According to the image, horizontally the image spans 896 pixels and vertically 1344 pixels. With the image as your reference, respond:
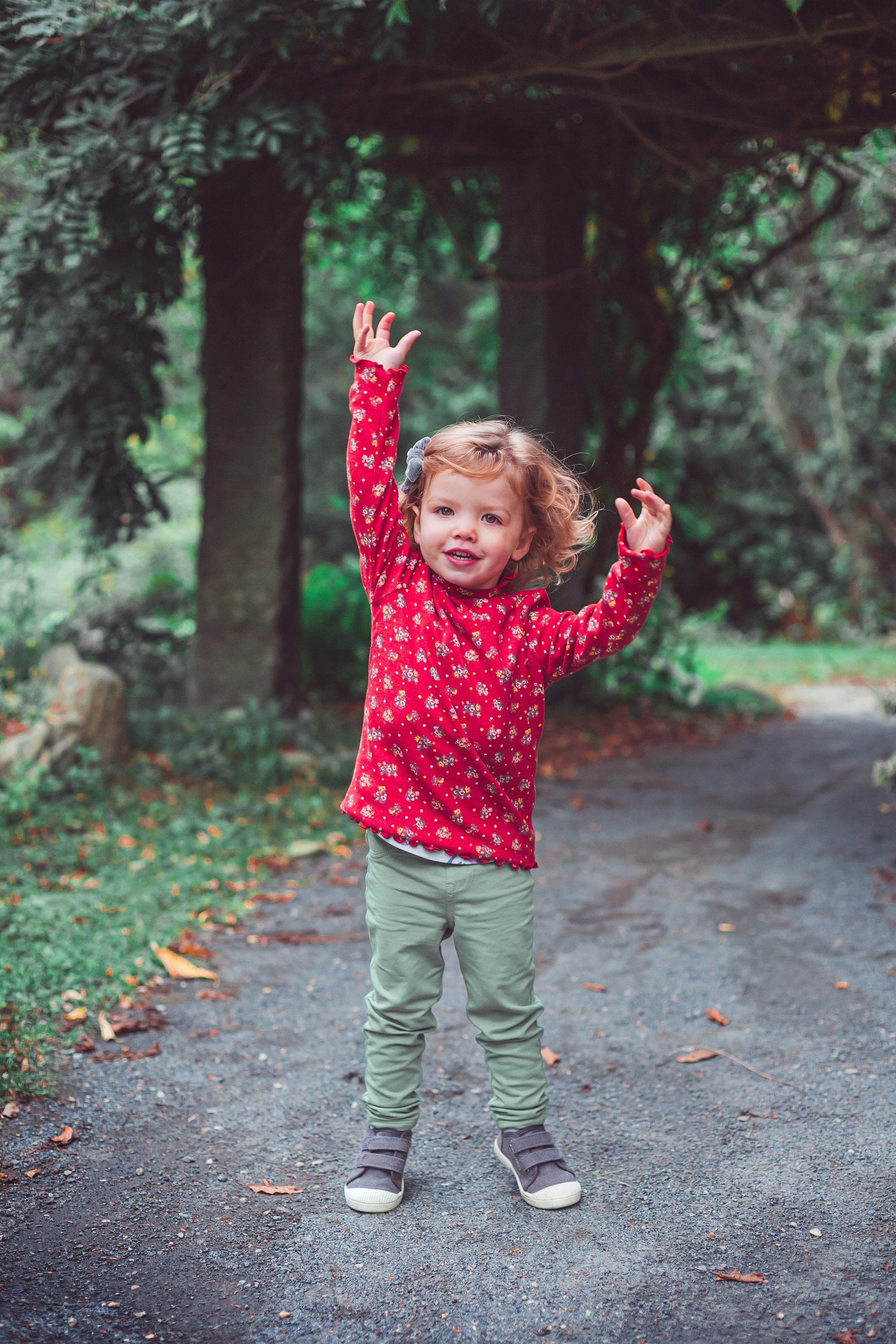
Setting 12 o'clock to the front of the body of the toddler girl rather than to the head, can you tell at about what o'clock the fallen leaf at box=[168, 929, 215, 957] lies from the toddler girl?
The fallen leaf is roughly at 5 o'clock from the toddler girl.

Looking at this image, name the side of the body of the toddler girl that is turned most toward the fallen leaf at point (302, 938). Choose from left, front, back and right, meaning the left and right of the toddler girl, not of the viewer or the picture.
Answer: back

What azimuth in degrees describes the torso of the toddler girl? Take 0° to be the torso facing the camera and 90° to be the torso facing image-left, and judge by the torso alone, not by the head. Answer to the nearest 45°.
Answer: approximately 0°

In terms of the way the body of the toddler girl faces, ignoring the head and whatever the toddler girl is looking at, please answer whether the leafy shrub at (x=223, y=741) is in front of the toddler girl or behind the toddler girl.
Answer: behind

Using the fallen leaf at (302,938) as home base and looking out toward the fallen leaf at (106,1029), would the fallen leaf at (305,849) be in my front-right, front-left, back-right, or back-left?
back-right

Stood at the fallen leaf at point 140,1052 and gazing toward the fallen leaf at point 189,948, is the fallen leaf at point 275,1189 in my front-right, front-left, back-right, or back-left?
back-right

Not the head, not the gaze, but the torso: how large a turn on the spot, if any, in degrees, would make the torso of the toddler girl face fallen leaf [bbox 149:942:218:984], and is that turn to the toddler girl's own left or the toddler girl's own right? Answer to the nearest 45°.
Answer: approximately 135° to the toddler girl's own right

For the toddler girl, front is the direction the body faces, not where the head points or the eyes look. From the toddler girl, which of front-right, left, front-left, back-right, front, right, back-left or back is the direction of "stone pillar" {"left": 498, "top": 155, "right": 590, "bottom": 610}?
back

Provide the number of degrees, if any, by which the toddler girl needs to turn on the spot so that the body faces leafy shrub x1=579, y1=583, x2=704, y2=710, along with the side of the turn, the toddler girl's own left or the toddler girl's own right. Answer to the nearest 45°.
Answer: approximately 180°
